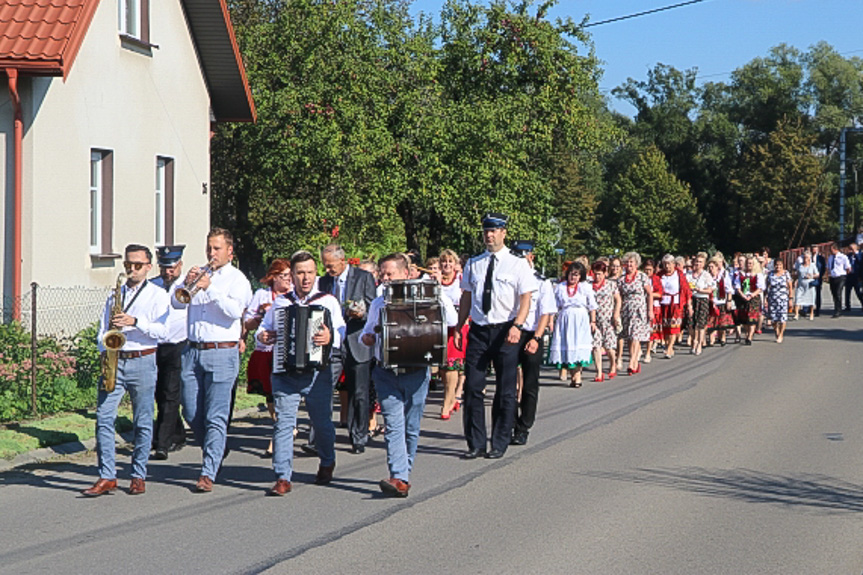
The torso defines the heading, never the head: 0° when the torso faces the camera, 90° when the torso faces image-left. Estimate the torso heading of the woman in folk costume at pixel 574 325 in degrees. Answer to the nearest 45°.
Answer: approximately 0°

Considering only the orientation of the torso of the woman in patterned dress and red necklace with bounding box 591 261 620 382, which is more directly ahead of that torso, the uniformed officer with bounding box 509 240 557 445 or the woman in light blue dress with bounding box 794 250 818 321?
the uniformed officer

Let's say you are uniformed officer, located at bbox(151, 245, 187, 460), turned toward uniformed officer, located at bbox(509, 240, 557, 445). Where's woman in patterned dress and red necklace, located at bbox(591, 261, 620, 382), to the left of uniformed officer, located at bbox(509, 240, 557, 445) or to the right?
left

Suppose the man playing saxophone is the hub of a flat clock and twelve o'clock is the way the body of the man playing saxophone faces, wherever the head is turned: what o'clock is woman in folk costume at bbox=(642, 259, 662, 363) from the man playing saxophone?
The woman in folk costume is roughly at 6 o'clock from the man playing saxophone.

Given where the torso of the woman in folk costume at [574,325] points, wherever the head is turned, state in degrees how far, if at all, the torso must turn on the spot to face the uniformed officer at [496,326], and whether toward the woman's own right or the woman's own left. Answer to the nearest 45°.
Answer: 0° — they already face them

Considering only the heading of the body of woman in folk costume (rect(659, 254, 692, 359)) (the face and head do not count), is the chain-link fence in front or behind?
in front

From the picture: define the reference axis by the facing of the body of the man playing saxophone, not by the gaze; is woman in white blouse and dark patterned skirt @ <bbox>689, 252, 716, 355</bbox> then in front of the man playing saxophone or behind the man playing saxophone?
behind

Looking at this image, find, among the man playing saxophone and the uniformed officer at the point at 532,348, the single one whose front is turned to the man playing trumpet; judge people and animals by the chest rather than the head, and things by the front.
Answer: the uniformed officer

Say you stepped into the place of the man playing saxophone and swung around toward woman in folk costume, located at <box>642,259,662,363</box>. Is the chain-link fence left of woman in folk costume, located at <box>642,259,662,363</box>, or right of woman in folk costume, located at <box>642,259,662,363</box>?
left
